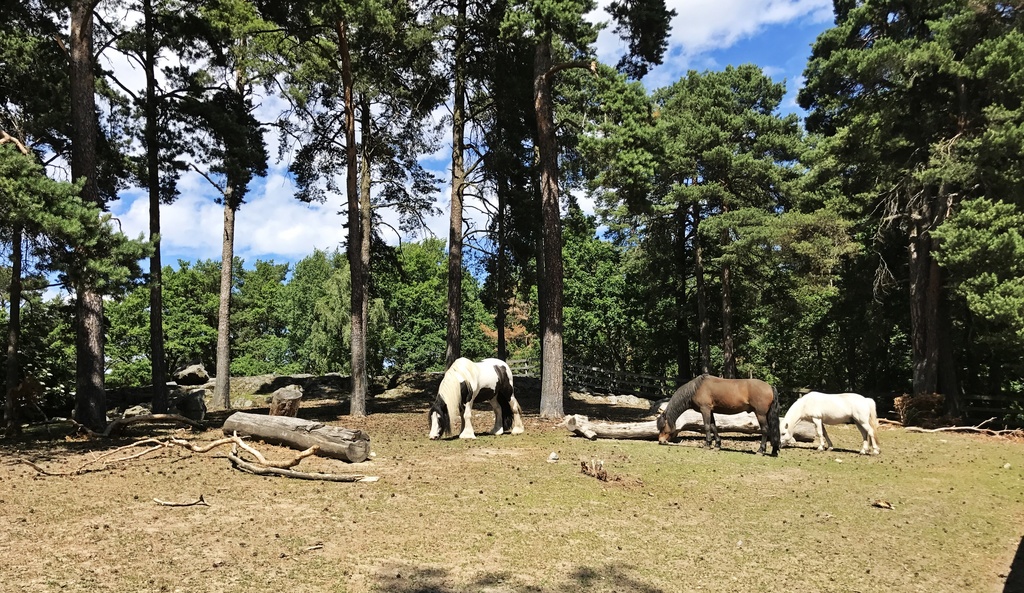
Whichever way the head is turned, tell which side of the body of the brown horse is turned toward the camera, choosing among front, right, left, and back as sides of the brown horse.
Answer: left

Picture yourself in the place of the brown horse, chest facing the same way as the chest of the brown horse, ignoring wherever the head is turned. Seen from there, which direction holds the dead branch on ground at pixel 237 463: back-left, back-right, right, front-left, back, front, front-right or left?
front-left

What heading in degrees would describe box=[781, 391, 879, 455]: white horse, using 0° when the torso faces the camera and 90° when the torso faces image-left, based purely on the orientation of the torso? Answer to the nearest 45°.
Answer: approximately 90°

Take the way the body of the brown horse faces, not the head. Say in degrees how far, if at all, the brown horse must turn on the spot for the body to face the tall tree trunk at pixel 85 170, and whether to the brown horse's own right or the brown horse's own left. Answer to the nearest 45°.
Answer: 0° — it already faces it

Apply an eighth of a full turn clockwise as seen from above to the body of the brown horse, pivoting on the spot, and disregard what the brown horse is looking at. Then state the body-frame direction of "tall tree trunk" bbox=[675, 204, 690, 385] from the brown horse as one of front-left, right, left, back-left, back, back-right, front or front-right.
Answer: front-right

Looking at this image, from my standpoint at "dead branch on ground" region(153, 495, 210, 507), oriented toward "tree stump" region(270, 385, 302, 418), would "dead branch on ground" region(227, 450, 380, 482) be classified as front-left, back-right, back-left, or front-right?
front-right

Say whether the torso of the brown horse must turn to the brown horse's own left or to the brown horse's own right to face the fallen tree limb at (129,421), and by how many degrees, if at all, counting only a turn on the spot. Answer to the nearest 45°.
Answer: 0° — it already faces it

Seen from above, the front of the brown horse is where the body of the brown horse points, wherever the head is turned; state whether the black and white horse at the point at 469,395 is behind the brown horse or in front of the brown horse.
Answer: in front

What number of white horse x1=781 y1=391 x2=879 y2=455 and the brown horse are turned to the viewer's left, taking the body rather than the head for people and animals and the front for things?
2

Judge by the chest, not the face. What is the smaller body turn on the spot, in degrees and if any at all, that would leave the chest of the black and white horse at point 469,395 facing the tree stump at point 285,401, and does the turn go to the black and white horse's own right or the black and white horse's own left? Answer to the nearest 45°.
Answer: approximately 45° to the black and white horse's own right

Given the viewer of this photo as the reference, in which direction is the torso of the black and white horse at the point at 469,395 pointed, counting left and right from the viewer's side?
facing the viewer and to the left of the viewer

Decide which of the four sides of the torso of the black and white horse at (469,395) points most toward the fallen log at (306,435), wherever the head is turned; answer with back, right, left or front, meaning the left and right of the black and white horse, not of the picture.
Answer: front

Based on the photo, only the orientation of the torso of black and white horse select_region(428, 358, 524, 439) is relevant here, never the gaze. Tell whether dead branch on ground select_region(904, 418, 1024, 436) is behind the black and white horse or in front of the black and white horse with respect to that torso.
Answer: behind
